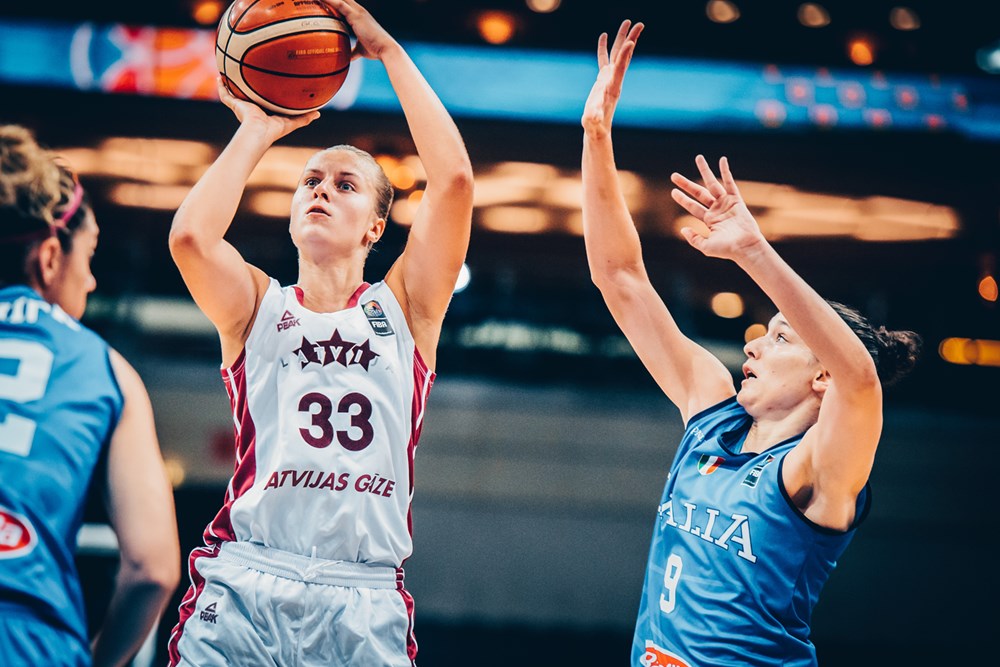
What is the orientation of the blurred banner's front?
toward the camera

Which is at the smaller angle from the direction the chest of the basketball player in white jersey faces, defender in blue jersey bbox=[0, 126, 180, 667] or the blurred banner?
the defender in blue jersey

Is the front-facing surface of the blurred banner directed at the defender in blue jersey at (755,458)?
yes

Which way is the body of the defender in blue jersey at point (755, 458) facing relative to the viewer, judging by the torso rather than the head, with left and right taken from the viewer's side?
facing the viewer and to the left of the viewer

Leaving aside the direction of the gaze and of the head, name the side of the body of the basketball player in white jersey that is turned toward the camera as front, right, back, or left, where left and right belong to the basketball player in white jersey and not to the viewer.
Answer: front

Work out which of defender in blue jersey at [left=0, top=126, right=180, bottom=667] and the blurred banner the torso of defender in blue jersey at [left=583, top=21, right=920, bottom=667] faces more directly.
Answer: the defender in blue jersey

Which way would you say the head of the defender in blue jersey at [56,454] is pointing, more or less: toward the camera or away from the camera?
away from the camera

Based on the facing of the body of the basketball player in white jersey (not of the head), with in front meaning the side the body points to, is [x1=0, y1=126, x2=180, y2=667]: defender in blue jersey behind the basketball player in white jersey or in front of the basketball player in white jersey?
in front

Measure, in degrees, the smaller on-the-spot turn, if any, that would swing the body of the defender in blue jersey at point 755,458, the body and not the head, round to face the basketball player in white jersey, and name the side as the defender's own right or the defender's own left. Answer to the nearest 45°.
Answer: approximately 45° to the defender's own right

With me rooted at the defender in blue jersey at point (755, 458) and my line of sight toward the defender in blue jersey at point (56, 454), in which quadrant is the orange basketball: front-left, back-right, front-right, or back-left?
front-right

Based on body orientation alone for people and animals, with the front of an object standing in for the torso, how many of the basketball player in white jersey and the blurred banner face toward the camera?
2

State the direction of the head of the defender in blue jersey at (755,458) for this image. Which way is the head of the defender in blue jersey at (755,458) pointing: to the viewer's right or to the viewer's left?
to the viewer's left

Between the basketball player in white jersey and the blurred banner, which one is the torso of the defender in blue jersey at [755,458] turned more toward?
the basketball player in white jersey
